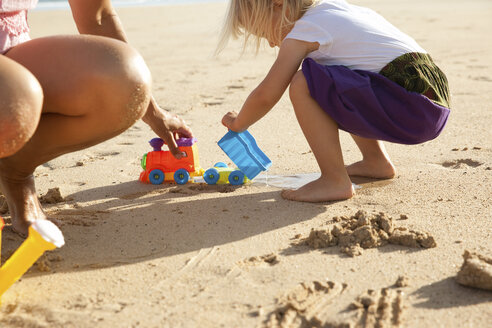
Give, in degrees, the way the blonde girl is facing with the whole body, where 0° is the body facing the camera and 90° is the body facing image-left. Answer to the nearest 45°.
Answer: approximately 90°

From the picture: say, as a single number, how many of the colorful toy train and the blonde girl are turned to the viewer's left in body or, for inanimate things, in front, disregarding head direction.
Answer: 2

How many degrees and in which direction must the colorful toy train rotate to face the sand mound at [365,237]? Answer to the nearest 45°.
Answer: approximately 135° to its left

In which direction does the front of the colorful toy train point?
to the viewer's left

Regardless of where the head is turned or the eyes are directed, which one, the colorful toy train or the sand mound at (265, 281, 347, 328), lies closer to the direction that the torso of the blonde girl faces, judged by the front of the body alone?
the colorful toy train

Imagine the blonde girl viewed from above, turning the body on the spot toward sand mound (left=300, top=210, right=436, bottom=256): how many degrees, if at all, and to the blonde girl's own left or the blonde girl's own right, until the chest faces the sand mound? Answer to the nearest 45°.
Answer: approximately 90° to the blonde girl's own left

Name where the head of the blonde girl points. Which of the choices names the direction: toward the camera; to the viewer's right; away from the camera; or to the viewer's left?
to the viewer's left

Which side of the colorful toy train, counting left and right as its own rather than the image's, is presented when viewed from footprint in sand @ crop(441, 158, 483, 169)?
back

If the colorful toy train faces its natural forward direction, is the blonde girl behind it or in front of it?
behind

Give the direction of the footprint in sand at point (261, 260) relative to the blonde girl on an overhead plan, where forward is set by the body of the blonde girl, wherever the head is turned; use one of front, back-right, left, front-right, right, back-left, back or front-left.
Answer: left

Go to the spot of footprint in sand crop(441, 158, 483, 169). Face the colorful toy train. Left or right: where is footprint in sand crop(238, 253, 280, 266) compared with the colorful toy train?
left
